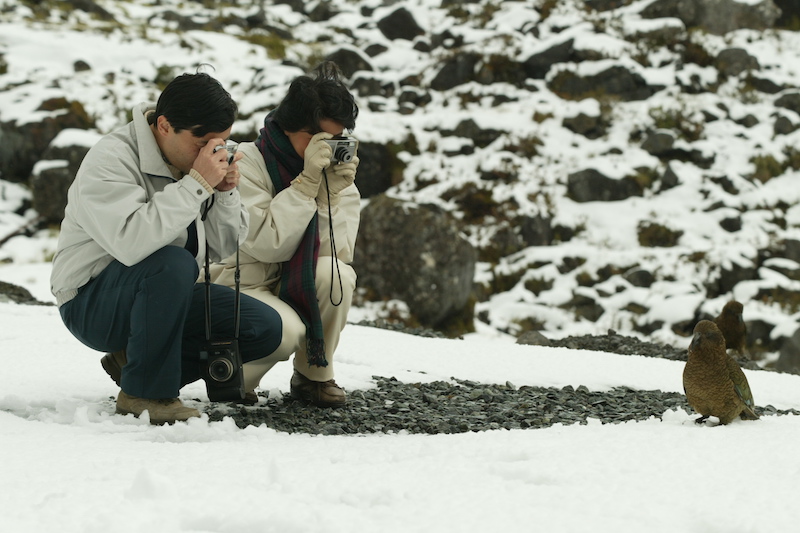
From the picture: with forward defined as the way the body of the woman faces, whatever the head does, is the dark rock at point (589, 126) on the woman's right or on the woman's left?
on the woman's left

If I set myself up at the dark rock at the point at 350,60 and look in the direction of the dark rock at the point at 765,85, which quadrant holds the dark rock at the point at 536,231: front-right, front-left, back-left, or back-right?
front-right

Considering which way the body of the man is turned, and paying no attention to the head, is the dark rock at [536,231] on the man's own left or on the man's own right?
on the man's own left

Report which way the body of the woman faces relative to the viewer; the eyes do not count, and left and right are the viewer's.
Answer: facing the viewer and to the right of the viewer

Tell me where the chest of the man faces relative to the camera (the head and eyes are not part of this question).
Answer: to the viewer's right

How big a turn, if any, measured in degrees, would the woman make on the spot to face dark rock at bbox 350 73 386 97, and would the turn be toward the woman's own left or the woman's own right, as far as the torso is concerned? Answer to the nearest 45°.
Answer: approximately 135° to the woman's own left

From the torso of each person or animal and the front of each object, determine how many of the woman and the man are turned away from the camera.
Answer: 0

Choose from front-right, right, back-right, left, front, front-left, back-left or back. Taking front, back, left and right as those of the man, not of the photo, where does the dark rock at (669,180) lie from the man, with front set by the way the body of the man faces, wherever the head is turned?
front-left

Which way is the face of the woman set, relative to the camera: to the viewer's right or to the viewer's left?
to the viewer's right

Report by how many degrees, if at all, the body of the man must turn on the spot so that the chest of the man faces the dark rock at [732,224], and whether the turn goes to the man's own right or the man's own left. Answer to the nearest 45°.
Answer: approximately 45° to the man's own left

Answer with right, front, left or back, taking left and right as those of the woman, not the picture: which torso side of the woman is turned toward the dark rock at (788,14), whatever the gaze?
left

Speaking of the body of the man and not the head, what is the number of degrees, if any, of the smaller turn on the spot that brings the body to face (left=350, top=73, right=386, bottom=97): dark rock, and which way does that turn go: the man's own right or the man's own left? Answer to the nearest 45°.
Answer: approximately 90° to the man's own left
